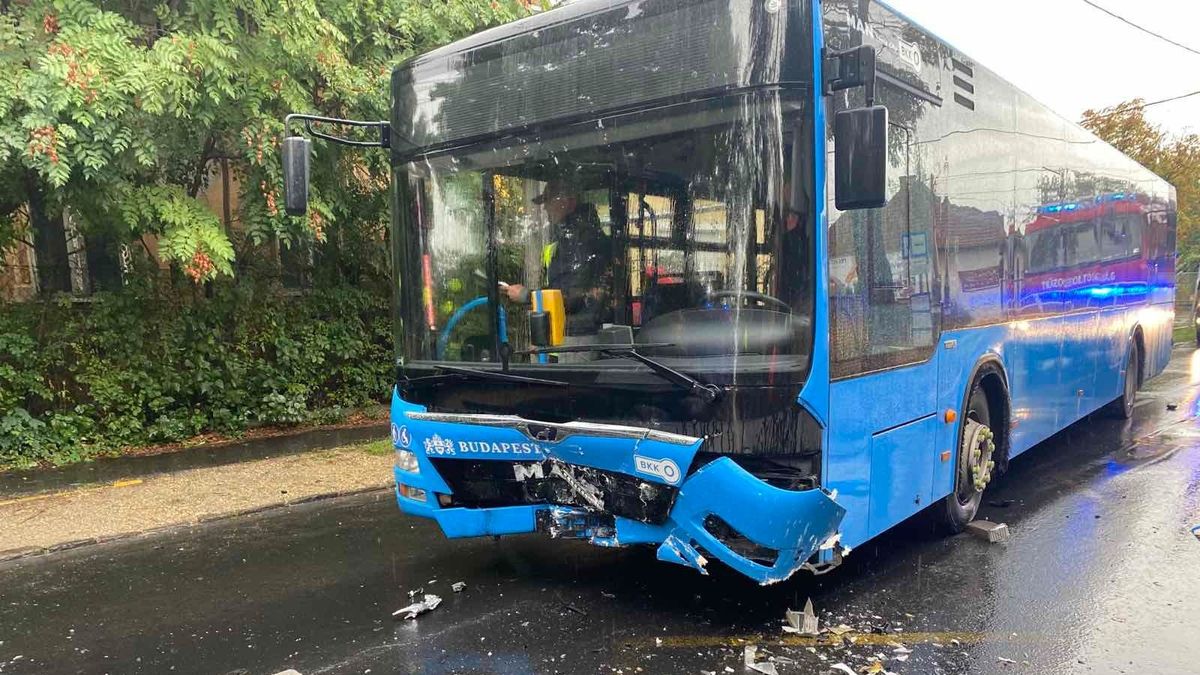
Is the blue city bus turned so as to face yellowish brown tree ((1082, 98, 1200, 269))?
no

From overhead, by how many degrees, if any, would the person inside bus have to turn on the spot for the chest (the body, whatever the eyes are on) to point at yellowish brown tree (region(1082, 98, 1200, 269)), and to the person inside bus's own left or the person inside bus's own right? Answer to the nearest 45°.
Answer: approximately 135° to the person inside bus's own right

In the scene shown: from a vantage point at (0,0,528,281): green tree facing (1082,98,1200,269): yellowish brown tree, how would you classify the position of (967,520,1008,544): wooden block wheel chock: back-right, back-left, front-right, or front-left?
front-right

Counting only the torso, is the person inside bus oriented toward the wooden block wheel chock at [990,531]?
no

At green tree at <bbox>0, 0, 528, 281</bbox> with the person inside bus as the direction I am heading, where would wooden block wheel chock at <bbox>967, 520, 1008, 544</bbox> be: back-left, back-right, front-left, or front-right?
front-left

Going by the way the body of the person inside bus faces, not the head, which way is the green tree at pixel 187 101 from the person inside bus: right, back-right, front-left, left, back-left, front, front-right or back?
front-right

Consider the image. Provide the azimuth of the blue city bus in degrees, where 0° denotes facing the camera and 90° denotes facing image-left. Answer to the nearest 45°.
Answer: approximately 45°

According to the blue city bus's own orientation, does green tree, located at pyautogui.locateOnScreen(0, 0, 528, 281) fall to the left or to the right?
on its right
